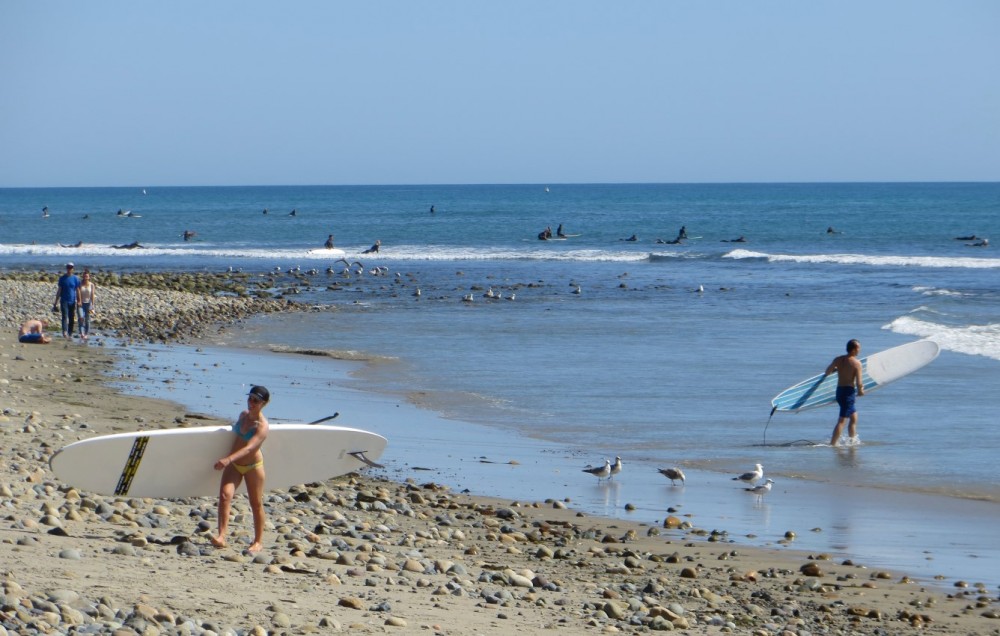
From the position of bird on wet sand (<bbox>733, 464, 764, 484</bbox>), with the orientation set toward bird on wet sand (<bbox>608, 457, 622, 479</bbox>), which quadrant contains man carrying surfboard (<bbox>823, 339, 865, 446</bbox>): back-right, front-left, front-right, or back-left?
back-right

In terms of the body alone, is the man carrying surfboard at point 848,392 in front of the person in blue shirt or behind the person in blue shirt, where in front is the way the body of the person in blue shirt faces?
in front

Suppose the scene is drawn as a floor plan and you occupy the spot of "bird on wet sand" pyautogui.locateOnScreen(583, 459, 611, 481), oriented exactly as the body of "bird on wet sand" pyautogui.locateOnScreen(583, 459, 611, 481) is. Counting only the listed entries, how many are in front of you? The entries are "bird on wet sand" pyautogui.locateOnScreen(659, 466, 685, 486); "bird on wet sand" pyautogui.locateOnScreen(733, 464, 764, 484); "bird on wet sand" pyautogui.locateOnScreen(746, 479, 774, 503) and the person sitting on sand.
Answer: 3

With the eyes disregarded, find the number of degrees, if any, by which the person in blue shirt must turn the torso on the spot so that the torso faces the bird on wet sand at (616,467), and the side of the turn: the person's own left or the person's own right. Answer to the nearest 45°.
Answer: approximately 45° to the person's own left
